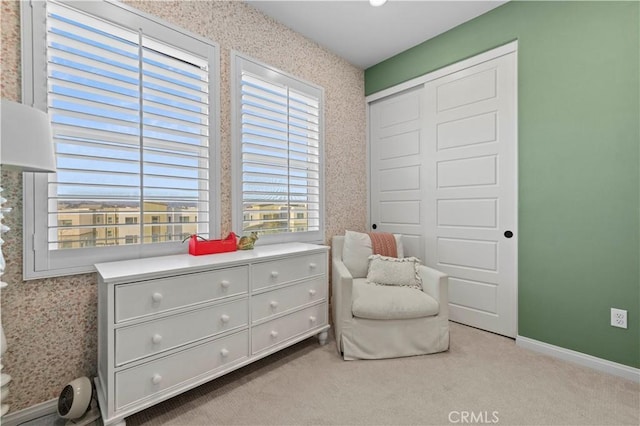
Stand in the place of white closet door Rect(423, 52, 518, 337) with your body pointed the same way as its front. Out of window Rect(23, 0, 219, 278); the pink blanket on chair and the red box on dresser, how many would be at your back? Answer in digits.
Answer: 0

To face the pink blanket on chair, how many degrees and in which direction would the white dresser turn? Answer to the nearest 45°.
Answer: approximately 45° to its left

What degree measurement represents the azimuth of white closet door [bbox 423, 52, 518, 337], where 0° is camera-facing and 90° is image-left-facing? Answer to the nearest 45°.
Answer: approximately 45°

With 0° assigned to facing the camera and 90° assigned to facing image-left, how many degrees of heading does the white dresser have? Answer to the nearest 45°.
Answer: approximately 315°

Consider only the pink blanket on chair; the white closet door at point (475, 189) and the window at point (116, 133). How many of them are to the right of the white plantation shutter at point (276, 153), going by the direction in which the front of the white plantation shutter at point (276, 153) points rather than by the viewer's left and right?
1

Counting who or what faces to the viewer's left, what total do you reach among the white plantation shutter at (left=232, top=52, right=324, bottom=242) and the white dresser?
0

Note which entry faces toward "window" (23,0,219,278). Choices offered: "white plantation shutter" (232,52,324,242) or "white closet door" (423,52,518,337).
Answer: the white closet door

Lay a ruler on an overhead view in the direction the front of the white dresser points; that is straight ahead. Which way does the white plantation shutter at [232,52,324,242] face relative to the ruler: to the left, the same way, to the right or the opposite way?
the same way

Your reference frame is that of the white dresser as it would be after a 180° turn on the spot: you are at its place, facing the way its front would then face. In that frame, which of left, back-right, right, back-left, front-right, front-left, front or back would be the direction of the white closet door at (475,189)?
back-right

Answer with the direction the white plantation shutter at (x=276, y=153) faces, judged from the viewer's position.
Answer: facing the viewer and to the right of the viewer

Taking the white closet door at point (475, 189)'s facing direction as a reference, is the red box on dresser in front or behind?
in front

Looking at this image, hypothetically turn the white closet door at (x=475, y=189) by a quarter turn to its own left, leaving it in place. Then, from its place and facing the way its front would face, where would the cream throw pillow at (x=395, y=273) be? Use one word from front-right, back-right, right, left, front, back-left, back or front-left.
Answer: right

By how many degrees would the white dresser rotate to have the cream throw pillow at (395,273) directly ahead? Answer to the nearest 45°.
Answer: approximately 45° to its left
